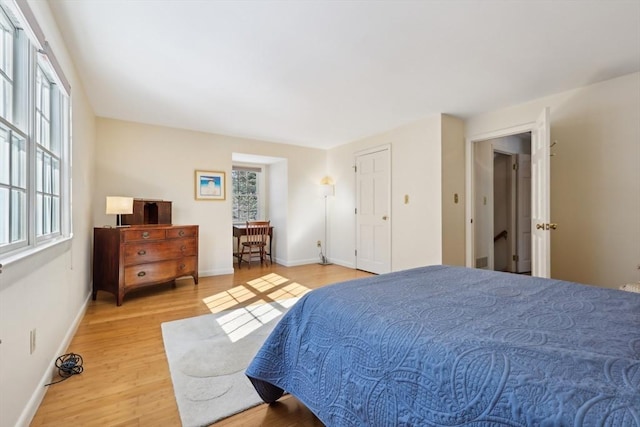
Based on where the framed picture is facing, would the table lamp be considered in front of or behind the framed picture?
in front

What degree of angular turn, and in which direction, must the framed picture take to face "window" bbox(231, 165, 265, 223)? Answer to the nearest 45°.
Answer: approximately 135° to its left

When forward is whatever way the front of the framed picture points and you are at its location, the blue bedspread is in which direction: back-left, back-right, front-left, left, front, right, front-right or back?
front

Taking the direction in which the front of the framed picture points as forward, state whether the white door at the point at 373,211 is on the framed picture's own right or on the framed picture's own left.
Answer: on the framed picture's own left

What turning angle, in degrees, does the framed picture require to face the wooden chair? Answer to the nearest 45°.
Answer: approximately 135° to its left

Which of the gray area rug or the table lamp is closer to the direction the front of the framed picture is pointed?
the gray area rug

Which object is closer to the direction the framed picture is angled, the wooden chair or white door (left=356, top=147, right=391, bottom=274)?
the white door

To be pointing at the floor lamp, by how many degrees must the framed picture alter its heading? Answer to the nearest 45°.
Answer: approximately 90° to its left

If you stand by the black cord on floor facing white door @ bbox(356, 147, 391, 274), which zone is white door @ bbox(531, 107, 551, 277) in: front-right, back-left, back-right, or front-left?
front-right

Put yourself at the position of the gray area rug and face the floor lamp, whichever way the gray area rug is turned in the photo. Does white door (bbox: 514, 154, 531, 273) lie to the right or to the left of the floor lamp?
right

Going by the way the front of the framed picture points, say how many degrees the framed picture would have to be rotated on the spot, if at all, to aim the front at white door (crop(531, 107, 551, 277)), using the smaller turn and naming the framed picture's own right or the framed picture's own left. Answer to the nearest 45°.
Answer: approximately 45° to the framed picture's own left

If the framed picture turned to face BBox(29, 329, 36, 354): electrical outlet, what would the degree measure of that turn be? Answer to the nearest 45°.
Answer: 0° — it already faces it

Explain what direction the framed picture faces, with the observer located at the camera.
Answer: facing the viewer

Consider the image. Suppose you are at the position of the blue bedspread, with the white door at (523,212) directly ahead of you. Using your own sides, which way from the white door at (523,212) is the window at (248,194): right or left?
left

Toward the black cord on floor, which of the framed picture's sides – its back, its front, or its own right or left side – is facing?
front

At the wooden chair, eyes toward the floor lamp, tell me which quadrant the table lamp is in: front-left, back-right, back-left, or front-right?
back-right

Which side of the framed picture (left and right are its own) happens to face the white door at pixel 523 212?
left

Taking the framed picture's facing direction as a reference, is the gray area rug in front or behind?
in front
